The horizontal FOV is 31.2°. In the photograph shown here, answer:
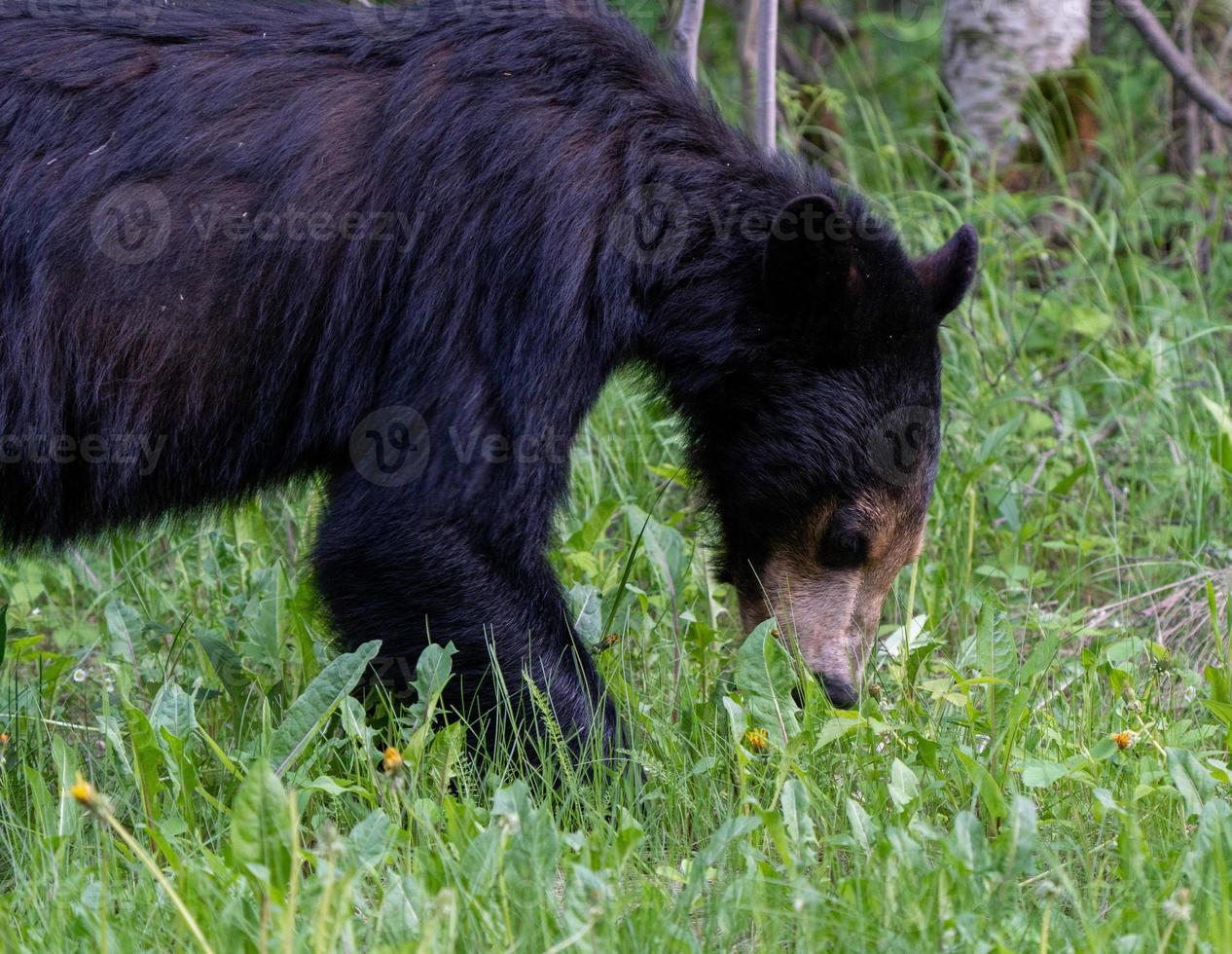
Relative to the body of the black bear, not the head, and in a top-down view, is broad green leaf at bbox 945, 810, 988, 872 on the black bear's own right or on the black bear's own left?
on the black bear's own right

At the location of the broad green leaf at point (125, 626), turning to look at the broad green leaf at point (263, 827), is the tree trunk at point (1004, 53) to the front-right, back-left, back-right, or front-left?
back-left

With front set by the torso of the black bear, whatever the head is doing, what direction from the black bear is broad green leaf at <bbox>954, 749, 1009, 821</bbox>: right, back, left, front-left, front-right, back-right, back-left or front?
front-right

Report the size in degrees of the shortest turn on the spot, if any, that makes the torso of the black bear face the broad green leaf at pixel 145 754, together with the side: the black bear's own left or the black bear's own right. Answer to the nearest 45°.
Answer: approximately 135° to the black bear's own right

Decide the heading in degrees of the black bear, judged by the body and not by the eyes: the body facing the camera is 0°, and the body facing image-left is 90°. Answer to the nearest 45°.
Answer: approximately 270°

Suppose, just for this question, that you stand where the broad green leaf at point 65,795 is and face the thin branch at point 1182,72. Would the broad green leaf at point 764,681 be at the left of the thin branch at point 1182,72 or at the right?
right

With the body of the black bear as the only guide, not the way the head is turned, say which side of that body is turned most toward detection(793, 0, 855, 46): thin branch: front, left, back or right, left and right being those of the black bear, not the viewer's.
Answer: left

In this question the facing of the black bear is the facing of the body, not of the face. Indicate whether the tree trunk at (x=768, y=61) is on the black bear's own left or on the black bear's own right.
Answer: on the black bear's own left

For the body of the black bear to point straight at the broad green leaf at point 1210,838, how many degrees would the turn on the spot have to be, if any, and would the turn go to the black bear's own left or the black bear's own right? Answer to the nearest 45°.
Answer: approximately 45° to the black bear's own right
